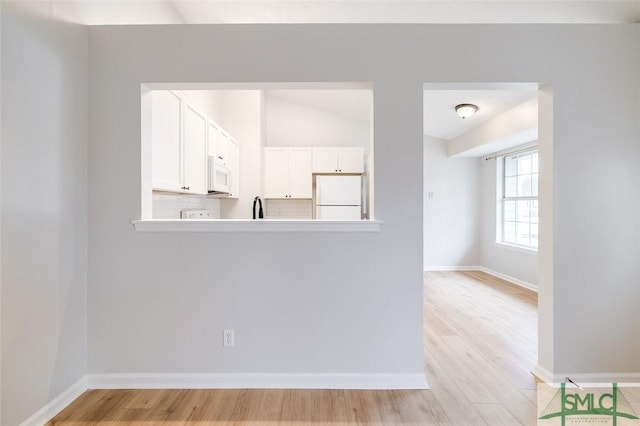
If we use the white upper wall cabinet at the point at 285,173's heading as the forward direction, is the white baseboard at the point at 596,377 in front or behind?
in front

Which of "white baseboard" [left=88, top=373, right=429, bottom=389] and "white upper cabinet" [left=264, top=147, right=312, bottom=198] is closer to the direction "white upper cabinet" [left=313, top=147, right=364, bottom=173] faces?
the white baseboard

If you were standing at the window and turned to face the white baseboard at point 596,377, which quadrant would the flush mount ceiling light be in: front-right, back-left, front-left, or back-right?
front-right

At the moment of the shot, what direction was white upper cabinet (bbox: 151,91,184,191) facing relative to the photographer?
facing to the right of the viewer

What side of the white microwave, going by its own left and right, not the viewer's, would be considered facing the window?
front

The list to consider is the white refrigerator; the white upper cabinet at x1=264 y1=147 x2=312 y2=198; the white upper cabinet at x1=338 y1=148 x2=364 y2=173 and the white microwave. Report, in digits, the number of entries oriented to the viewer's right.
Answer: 1

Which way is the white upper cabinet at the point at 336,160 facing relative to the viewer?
toward the camera

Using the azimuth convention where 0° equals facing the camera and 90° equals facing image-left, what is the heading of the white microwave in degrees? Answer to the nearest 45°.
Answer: approximately 270°

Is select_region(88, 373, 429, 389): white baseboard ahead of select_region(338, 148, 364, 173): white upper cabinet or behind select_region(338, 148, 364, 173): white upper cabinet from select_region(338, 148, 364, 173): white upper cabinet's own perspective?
ahead
